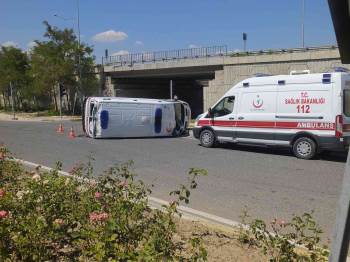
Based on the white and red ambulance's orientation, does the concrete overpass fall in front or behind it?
in front

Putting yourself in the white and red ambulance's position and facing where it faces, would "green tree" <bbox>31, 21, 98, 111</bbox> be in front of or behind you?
in front

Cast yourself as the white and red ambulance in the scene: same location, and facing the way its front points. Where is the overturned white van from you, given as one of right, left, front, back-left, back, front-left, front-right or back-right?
front

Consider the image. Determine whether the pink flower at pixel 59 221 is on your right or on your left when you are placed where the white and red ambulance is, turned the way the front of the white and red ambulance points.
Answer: on your left

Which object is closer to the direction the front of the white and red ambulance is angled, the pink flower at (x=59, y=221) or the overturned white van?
the overturned white van

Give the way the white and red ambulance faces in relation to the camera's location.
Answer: facing away from the viewer and to the left of the viewer
